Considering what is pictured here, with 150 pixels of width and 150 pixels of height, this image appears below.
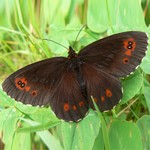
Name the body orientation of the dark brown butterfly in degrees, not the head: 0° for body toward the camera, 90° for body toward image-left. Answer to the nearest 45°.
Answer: approximately 180°

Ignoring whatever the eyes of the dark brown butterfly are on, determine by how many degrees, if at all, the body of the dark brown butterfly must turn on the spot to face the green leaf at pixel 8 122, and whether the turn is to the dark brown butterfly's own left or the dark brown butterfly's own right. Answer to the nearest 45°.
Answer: approximately 90° to the dark brown butterfly's own left

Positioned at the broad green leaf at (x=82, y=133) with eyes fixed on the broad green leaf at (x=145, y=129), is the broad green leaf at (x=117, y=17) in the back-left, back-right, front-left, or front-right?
front-left
